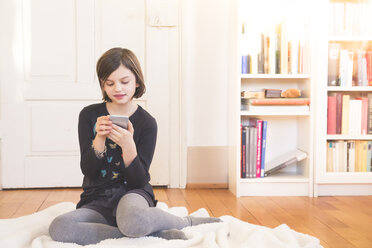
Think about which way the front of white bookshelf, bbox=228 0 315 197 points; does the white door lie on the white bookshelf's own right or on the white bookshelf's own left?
on the white bookshelf's own right

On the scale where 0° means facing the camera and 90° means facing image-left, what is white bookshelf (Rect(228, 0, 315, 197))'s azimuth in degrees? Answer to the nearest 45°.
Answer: approximately 0°

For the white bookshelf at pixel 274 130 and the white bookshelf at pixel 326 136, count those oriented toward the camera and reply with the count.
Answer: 2

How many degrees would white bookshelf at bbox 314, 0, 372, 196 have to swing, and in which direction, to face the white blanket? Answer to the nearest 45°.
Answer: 0° — it already faces it
